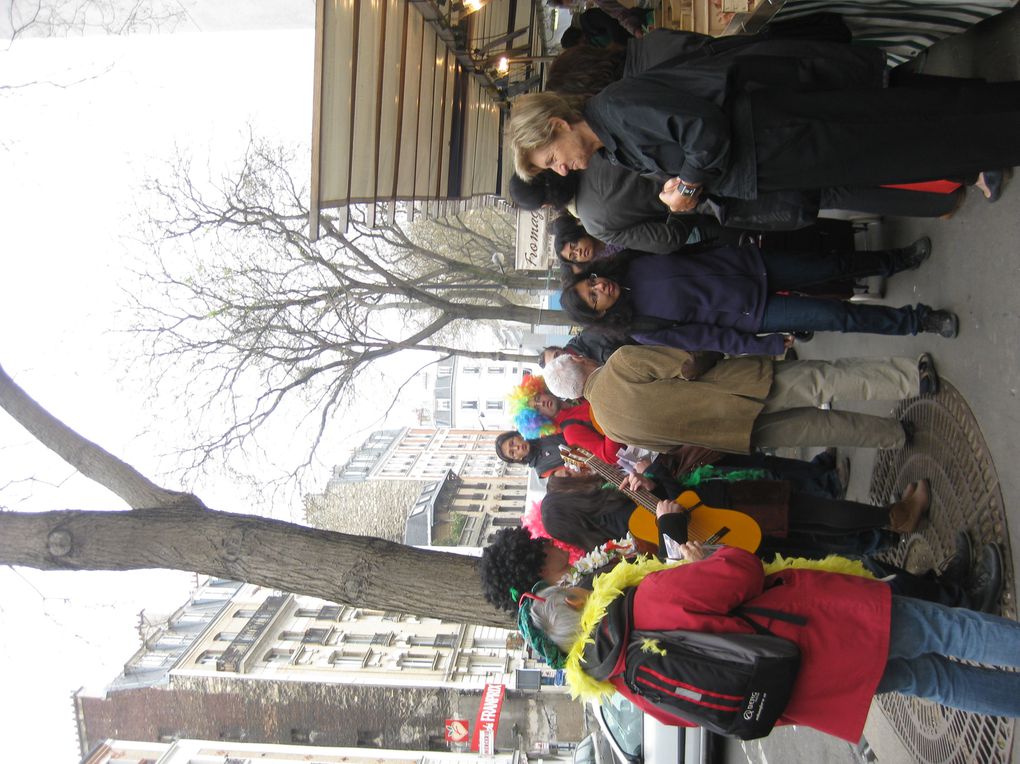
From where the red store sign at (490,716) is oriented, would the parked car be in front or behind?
in front

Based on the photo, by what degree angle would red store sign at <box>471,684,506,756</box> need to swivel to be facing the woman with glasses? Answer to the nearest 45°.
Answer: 0° — it already faces them

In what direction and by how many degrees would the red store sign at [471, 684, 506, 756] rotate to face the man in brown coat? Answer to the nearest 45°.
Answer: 0° — it already faces them

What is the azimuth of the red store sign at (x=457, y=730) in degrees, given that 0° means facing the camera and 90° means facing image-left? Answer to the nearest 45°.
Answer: approximately 0°

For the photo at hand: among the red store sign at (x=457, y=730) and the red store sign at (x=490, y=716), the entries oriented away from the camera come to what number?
0

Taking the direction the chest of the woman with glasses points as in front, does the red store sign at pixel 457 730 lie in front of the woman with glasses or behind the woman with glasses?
behind

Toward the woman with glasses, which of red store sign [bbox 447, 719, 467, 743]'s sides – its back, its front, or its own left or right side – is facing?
front
